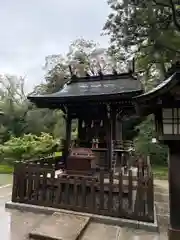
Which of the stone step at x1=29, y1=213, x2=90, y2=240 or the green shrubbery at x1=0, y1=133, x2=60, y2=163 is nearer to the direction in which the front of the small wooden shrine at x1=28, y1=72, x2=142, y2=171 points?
the stone step

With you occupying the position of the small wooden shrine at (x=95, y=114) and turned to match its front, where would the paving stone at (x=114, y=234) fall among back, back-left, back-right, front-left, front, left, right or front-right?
front-left

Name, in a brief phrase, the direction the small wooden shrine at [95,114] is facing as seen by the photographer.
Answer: facing the viewer and to the left of the viewer

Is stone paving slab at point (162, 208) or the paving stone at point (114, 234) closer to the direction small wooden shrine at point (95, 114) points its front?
the paving stone

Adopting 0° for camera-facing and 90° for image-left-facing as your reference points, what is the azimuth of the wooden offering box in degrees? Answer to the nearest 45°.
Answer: approximately 45°

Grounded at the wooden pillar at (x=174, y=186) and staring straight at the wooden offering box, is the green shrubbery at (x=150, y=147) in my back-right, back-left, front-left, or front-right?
front-right

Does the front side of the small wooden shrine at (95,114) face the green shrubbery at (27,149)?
no

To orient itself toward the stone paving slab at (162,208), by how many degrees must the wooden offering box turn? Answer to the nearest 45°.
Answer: approximately 90° to its left

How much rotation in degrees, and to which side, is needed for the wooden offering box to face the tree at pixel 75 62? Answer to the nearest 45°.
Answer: approximately 135° to its right

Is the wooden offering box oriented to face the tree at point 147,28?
no

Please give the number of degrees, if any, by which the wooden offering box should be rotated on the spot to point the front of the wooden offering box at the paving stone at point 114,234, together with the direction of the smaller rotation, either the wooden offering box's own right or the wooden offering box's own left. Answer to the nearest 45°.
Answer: approximately 45° to the wooden offering box's own left
